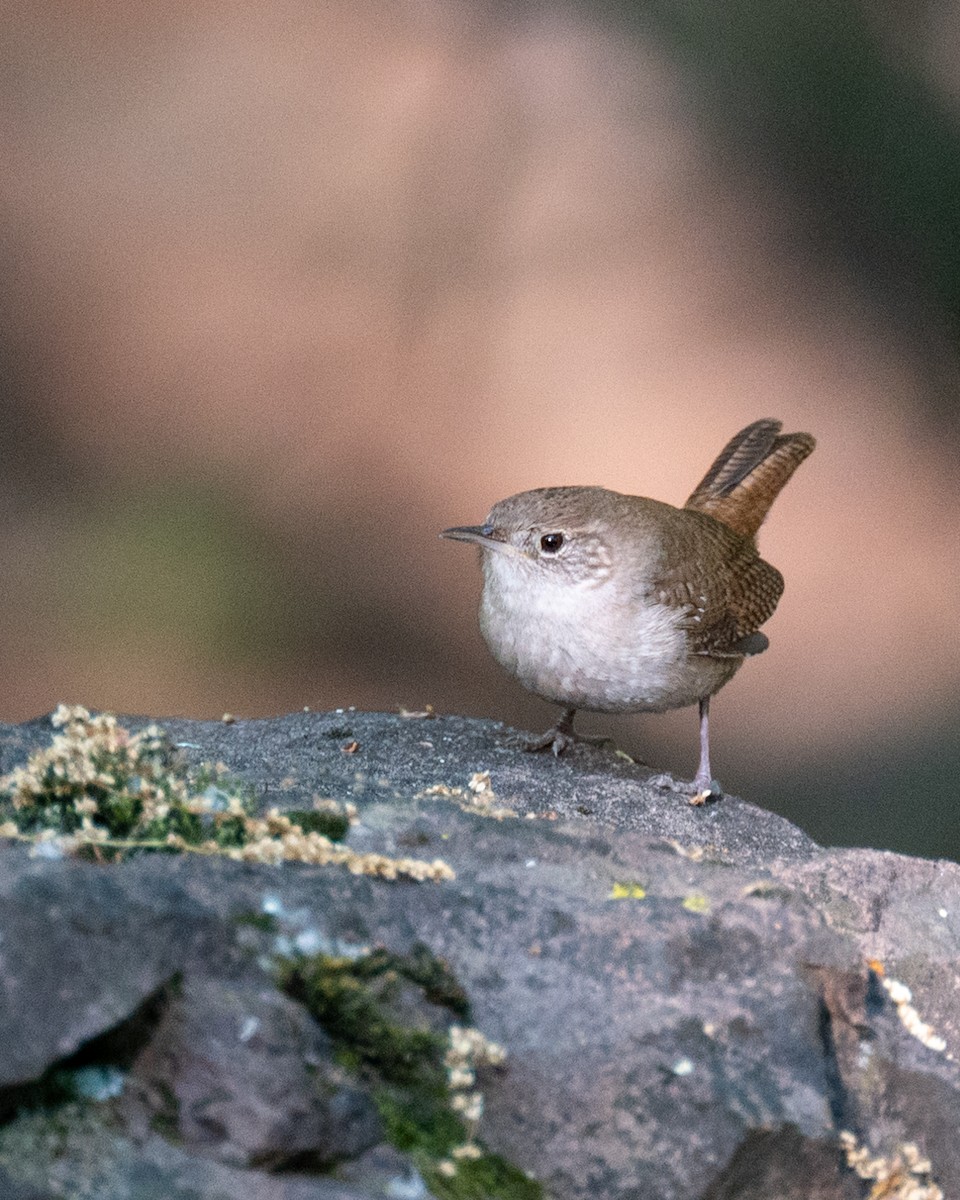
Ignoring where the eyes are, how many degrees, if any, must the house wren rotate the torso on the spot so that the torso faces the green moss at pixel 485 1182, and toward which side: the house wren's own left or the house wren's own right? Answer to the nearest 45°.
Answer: approximately 45° to the house wren's own left

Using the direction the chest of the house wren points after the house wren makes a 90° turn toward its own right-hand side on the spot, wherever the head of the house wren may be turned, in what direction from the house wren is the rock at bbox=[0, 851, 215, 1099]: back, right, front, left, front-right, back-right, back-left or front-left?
back-left

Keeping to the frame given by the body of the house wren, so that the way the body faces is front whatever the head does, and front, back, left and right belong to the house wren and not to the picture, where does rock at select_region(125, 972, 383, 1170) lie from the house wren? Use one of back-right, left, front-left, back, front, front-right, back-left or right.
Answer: front-left

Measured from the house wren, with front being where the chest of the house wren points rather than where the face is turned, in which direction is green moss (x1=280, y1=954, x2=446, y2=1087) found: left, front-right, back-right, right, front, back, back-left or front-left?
front-left
